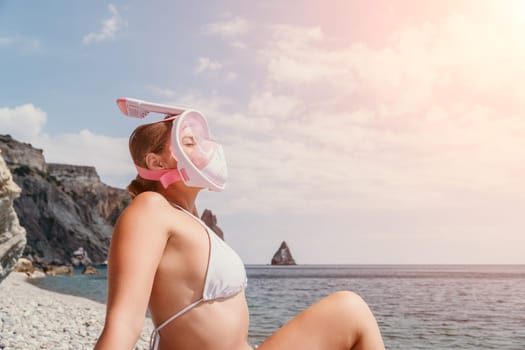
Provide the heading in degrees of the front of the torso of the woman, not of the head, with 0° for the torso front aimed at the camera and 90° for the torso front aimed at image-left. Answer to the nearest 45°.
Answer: approximately 270°

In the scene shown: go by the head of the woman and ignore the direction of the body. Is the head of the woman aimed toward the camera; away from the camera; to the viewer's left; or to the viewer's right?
to the viewer's right

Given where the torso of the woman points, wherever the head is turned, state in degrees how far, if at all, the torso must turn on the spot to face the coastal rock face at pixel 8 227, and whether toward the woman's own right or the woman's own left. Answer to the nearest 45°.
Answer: approximately 135° to the woman's own left
